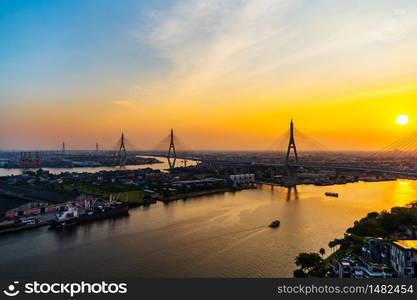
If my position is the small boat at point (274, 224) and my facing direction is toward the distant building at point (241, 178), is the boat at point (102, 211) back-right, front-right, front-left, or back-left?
front-left

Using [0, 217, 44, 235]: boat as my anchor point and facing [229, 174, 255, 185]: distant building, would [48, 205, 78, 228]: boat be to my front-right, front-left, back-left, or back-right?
front-right

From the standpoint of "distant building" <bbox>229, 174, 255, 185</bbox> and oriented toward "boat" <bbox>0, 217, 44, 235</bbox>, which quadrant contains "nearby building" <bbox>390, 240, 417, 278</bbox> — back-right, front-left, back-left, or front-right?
front-left

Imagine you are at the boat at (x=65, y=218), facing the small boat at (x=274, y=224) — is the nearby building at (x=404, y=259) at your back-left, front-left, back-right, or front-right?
front-right

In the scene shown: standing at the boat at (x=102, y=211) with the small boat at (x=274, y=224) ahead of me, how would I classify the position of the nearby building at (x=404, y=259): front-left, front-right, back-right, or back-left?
front-right
